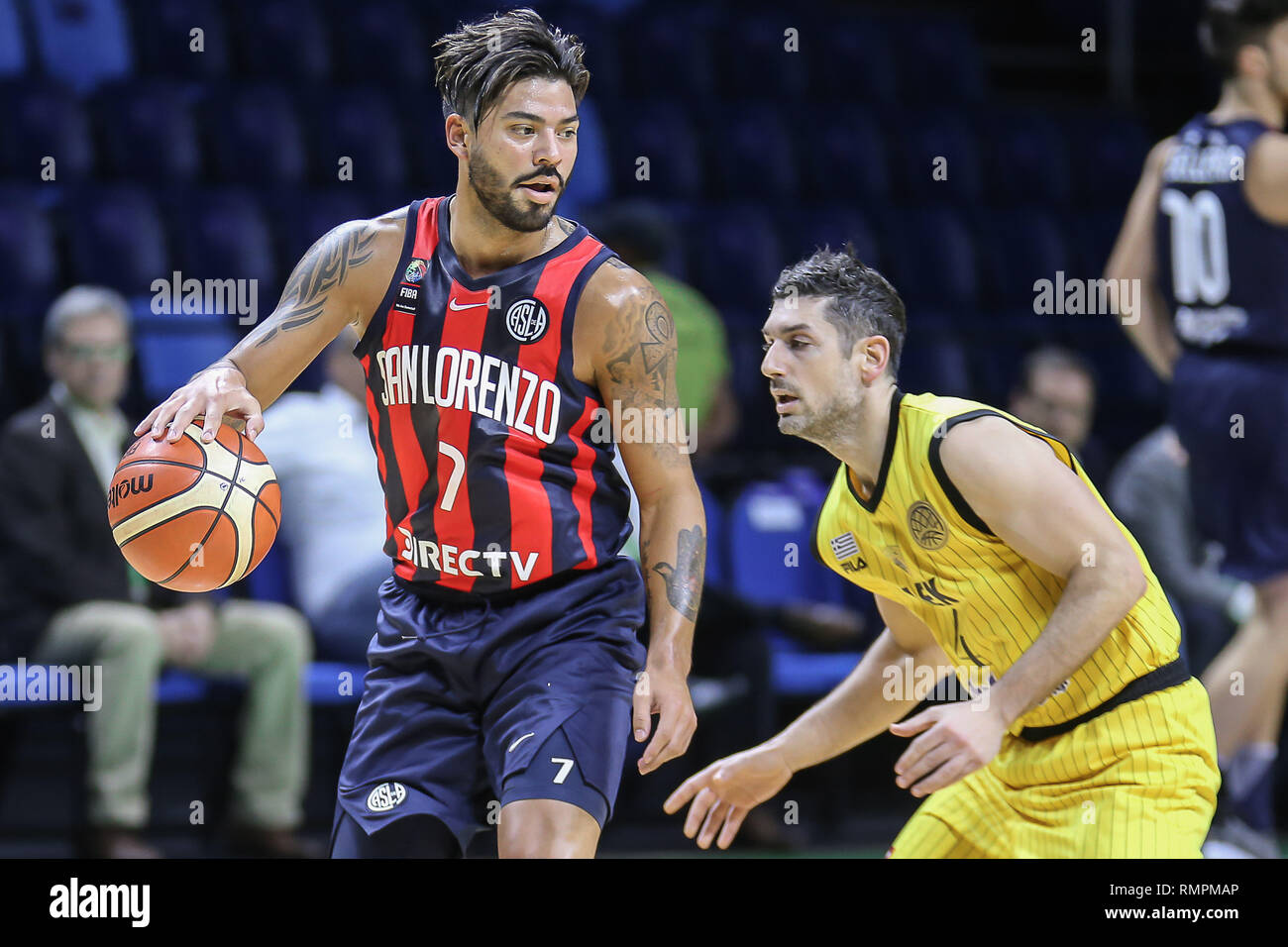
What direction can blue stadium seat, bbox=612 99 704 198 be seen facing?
toward the camera

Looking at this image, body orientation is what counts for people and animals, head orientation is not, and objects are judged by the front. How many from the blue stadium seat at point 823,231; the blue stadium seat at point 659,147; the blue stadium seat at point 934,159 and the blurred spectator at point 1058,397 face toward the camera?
4

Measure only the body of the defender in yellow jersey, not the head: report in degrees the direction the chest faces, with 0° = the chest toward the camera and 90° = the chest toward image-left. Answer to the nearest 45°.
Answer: approximately 45°

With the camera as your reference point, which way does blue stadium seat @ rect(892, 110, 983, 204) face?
facing the viewer

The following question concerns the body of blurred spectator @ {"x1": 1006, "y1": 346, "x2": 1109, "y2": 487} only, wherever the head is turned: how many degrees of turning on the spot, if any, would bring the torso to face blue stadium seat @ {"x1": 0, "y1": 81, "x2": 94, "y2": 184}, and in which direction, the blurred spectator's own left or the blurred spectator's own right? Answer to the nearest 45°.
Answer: approximately 90° to the blurred spectator's own right

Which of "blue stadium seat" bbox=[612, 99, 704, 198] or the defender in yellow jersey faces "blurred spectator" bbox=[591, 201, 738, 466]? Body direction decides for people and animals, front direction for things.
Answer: the blue stadium seat

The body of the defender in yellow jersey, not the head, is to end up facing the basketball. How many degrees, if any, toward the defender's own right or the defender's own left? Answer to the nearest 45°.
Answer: approximately 45° to the defender's own right

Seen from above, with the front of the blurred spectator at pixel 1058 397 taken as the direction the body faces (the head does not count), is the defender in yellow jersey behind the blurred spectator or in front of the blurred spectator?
in front

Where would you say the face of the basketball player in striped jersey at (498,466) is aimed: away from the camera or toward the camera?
toward the camera

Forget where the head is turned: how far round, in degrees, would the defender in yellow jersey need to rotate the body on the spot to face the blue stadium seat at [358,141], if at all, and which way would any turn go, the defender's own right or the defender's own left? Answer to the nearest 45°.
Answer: approximately 90° to the defender's own right
